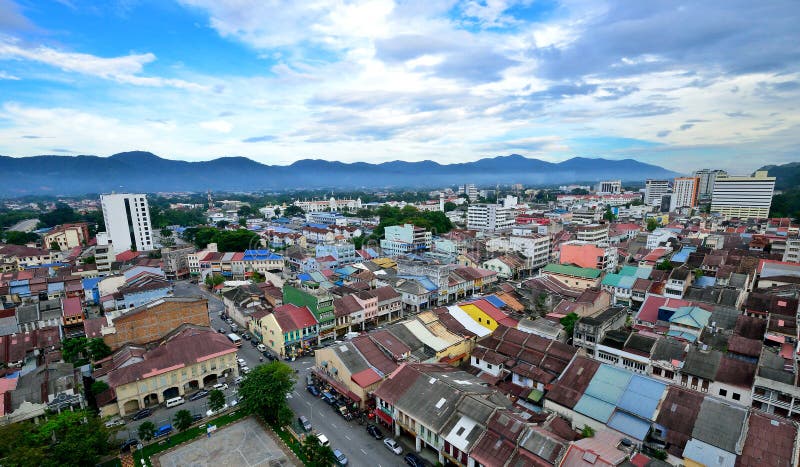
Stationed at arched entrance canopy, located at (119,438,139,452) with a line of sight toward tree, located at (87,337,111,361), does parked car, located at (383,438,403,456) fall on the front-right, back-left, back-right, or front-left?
back-right

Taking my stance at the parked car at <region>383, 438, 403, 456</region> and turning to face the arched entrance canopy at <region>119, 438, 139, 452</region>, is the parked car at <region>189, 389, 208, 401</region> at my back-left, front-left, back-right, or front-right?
front-right

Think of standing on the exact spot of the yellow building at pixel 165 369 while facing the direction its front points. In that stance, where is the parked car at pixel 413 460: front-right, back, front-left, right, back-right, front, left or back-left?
front

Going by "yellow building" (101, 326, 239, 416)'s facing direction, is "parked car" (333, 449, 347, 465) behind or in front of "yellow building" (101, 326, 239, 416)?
in front

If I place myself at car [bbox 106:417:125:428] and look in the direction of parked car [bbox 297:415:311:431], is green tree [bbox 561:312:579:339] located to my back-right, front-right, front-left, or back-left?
front-left

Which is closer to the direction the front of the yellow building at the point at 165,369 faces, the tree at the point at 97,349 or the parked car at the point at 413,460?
the parked car

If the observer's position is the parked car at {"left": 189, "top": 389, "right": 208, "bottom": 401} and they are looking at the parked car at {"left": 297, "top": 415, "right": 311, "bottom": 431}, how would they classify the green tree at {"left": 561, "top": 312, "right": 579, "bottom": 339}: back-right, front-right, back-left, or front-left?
front-left

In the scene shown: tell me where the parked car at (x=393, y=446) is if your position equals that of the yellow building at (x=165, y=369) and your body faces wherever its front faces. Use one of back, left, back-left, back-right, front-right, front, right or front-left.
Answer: front

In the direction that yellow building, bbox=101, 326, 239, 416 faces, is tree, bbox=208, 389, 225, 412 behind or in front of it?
in front

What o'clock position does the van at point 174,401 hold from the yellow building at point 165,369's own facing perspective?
The van is roughly at 1 o'clock from the yellow building.

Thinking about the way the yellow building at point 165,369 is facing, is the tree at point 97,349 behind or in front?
behind

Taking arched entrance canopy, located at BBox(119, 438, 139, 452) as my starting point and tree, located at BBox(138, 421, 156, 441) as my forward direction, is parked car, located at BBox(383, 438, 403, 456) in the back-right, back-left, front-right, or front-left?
front-right

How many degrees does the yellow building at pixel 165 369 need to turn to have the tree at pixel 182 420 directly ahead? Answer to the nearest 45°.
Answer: approximately 45° to its right
